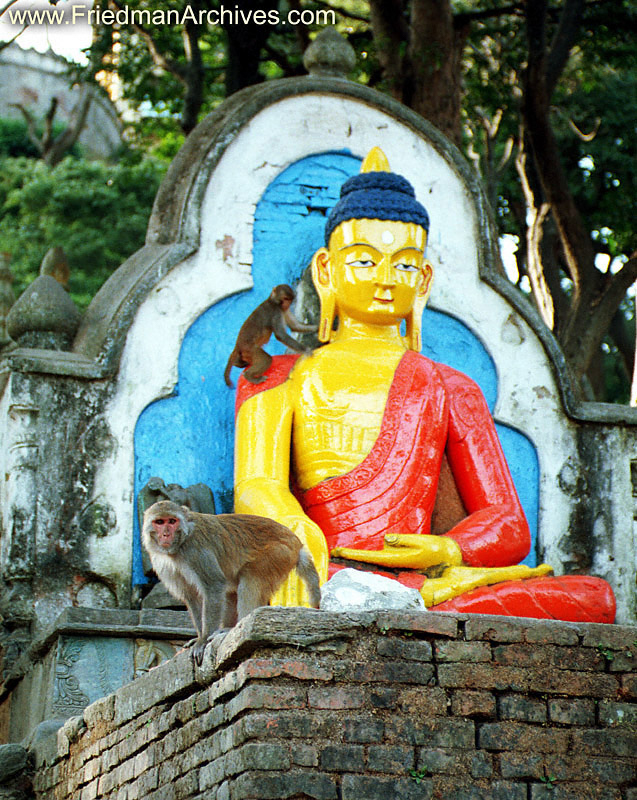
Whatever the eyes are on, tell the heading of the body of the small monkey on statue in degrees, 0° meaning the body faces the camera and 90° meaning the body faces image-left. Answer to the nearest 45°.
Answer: approximately 270°

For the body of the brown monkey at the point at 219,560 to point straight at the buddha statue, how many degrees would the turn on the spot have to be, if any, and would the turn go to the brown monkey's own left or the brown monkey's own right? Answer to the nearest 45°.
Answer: approximately 180°

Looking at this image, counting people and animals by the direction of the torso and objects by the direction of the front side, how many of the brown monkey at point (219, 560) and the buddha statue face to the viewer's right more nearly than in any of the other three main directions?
0

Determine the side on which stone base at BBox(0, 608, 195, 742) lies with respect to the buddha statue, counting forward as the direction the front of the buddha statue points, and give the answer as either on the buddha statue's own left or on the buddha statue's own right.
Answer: on the buddha statue's own right

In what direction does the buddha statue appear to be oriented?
toward the camera

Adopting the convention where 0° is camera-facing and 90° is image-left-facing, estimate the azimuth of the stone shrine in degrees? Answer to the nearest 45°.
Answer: approximately 0°

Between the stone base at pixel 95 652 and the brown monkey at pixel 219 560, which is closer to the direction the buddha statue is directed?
the brown monkey

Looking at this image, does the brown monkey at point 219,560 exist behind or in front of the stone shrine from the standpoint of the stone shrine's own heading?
in front

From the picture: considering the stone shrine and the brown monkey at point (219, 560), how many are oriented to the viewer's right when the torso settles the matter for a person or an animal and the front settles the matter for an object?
0

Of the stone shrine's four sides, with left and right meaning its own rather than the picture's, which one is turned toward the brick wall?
front

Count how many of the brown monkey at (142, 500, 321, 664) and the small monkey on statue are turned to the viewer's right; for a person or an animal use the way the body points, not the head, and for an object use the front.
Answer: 1
